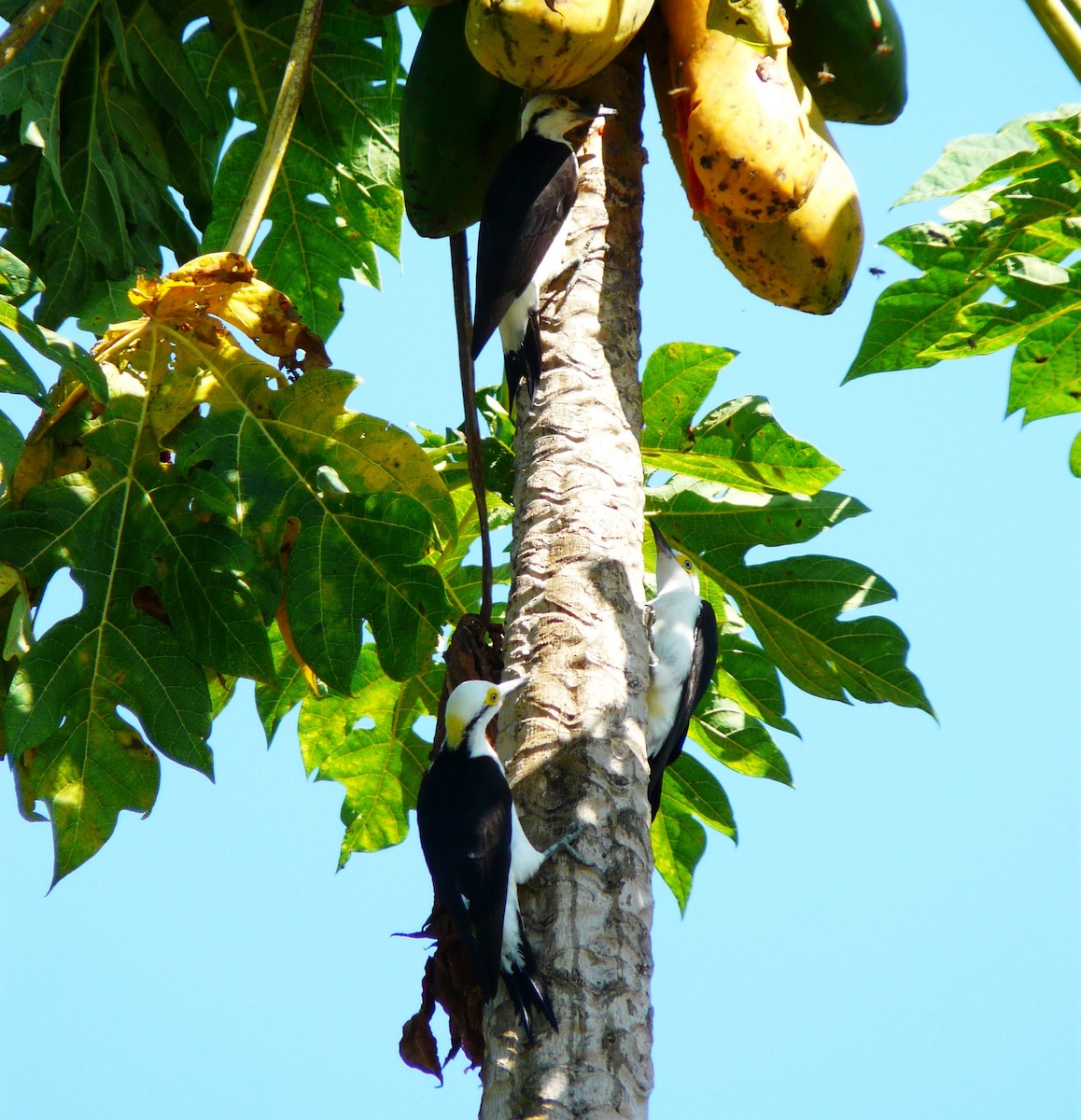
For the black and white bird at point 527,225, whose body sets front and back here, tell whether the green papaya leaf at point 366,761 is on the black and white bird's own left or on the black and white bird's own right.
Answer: on the black and white bird's own left

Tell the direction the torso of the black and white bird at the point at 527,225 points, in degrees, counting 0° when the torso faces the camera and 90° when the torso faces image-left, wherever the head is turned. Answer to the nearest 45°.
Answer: approximately 270°
